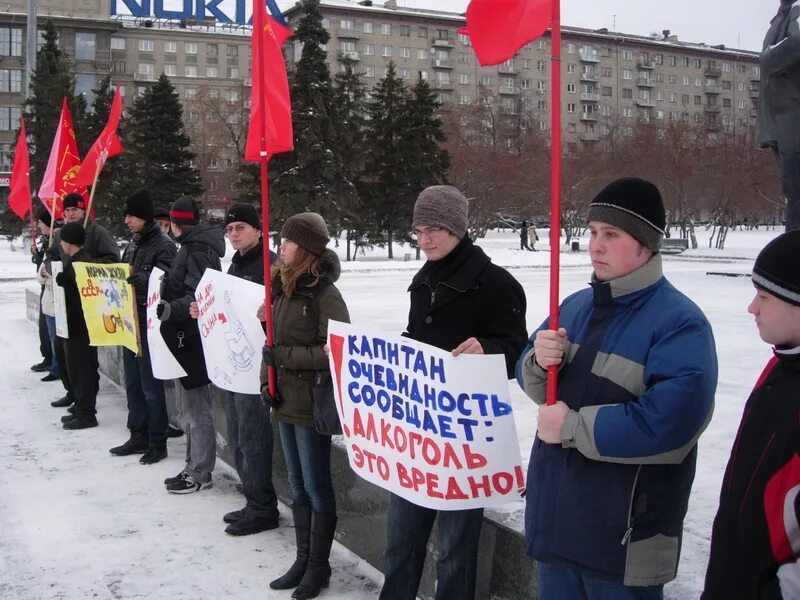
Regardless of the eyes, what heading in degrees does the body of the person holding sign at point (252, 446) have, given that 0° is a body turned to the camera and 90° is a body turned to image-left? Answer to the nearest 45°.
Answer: approximately 45°

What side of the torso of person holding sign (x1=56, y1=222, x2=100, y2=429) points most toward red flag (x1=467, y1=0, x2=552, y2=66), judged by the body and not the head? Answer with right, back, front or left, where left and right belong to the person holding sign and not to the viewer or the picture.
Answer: left

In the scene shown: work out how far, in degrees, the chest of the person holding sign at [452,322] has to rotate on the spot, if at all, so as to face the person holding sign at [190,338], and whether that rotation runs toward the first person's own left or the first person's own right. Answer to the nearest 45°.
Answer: approximately 90° to the first person's own right

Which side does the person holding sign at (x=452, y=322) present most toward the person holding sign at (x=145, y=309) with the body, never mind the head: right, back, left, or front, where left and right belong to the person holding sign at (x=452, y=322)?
right

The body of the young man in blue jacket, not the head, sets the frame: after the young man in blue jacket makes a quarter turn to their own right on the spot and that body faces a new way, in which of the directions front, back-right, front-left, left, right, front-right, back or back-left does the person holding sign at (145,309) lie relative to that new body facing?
front

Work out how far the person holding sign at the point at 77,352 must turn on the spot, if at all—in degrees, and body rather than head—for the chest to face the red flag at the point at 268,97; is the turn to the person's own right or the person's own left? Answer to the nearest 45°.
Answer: approximately 90° to the person's own left
